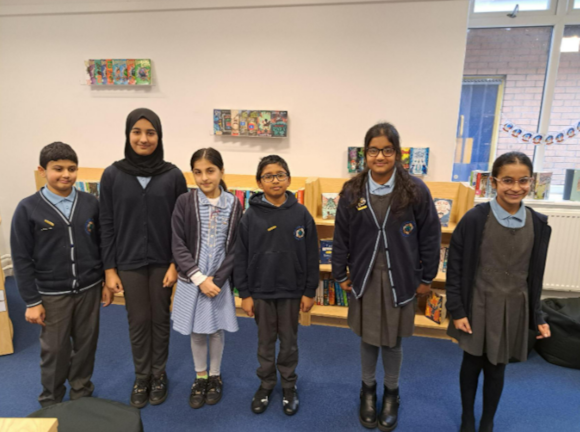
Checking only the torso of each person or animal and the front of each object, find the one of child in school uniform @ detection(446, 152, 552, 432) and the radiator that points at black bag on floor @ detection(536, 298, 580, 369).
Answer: the radiator

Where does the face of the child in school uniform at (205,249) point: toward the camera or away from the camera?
toward the camera

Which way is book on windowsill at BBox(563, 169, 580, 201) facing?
toward the camera

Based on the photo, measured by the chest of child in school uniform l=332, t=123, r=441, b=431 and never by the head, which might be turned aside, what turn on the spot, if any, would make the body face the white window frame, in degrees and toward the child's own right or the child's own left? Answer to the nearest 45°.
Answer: approximately 135° to the child's own left

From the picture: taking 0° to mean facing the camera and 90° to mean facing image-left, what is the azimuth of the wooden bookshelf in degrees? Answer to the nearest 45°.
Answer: approximately 0°

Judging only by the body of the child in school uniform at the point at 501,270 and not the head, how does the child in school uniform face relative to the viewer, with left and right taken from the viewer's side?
facing the viewer

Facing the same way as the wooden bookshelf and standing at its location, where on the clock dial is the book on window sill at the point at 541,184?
The book on window sill is roughly at 8 o'clock from the wooden bookshelf.

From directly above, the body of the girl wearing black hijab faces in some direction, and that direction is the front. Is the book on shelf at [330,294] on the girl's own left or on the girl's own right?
on the girl's own left

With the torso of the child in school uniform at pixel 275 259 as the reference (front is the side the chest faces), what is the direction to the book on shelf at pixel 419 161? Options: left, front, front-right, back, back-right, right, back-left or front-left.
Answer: back-left

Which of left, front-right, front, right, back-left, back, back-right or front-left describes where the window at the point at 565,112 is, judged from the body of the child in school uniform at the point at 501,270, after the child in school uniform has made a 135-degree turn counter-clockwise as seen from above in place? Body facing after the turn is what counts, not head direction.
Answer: front-left

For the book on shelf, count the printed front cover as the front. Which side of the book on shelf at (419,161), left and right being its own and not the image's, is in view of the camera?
front
